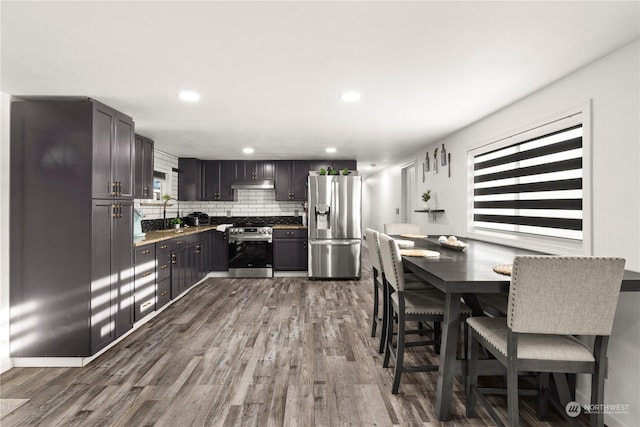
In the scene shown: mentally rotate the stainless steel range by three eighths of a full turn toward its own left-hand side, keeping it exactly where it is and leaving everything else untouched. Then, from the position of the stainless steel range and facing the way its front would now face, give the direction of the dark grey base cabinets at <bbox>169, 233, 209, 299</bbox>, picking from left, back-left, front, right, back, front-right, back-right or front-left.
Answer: back

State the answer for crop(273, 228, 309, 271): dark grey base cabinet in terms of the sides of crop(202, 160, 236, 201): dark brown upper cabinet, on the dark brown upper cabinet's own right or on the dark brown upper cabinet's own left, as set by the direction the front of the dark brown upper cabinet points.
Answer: on the dark brown upper cabinet's own left

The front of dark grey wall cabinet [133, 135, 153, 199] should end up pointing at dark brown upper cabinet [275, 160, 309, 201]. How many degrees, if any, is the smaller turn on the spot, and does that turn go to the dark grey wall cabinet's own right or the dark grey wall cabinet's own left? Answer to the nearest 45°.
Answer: approximately 45° to the dark grey wall cabinet's own left

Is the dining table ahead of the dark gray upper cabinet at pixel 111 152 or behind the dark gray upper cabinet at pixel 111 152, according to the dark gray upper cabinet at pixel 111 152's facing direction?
ahead

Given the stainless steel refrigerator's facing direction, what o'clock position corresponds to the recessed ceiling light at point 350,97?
The recessed ceiling light is roughly at 12 o'clock from the stainless steel refrigerator.

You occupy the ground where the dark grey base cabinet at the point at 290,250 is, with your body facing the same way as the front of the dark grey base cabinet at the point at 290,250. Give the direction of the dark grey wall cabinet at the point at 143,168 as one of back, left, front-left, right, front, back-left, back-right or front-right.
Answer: front-right

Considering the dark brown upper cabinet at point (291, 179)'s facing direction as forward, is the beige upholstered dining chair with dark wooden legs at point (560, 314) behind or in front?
in front

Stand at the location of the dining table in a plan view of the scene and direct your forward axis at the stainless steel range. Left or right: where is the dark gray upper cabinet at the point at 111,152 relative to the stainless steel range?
left

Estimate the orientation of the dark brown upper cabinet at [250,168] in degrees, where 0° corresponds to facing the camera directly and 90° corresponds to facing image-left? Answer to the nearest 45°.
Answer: approximately 0°

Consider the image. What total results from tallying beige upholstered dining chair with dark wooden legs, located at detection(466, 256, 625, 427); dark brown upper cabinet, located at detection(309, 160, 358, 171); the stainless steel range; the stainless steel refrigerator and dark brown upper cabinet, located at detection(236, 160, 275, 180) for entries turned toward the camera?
4

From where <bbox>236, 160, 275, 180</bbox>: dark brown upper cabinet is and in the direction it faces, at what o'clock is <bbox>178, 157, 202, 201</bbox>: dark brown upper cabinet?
<bbox>178, 157, 202, 201</bbox>: dark brown upper cabinet is roughly at 3 o'clock from <bbox>236, 160, 275, 180</bbox>: dark brown upper cabinet.
